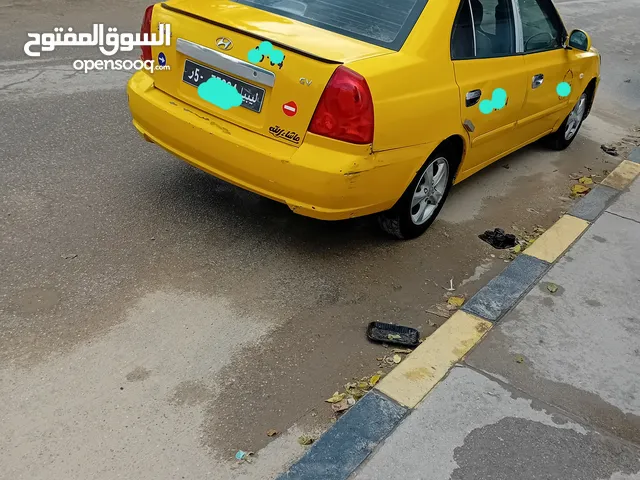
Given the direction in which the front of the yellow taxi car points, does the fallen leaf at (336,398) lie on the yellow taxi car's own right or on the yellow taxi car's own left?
on the yellow taxi car's own right

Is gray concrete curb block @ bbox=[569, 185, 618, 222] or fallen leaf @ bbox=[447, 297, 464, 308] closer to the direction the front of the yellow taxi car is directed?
the gray concrete curb block

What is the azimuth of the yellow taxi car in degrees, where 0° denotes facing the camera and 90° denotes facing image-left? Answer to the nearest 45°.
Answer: approximately 225°

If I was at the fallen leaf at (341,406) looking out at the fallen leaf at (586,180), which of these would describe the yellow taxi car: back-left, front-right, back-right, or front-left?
front-left

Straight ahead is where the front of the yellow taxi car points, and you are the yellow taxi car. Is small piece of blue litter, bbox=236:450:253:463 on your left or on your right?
on your right

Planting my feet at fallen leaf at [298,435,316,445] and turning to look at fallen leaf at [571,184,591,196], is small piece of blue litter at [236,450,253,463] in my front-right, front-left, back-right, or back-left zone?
back-left

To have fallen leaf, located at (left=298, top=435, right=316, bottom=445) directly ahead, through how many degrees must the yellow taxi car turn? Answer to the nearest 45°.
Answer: approximately 135° to its right

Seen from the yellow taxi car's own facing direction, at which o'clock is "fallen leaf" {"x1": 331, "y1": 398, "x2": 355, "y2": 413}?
The fallen leaf is roughly at 4 o'clock from the yellow taxi car.

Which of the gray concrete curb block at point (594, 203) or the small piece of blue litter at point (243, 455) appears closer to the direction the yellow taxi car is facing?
the gray concrete curb block
